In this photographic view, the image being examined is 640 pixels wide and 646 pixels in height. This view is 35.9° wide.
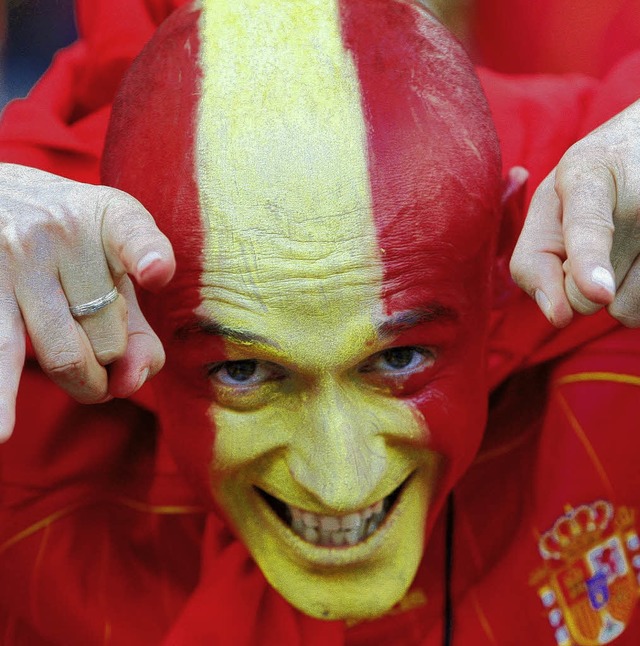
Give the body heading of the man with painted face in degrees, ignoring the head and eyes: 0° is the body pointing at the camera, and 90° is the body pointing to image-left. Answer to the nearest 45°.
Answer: approximately 0°
